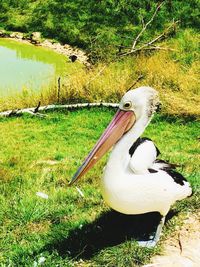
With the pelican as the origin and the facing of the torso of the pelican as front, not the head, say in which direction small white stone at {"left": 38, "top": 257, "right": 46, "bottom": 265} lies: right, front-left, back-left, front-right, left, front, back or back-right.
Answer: front-left

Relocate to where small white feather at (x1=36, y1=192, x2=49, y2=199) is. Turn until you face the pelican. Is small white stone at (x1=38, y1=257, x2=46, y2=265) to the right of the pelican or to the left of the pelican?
right

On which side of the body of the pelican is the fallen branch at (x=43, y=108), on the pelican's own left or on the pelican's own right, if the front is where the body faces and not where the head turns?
on the pelican's own right

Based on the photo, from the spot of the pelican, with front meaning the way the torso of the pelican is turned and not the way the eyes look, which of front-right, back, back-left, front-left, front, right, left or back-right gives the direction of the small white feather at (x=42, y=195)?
front-right

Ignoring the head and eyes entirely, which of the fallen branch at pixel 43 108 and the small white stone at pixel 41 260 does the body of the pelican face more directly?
the small white stone

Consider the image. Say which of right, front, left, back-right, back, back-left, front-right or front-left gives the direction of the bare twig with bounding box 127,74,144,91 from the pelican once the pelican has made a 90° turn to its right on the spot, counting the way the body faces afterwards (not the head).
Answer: front

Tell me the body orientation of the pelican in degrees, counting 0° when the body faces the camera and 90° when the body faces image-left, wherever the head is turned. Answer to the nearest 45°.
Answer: approximately 90°
